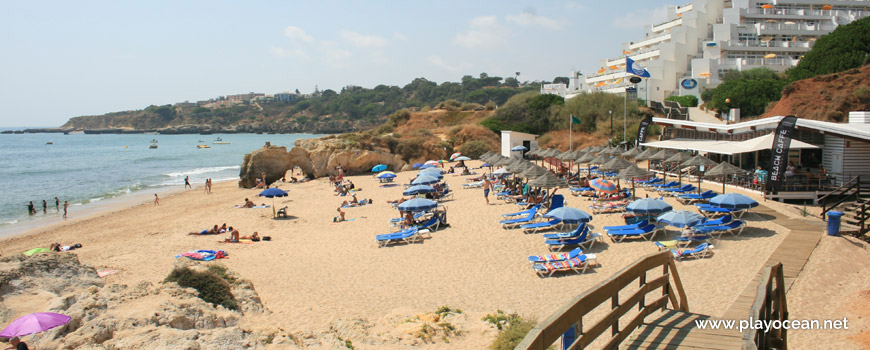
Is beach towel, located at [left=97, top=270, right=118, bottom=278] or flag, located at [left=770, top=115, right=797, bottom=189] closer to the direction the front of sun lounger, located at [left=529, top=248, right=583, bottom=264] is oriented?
the beach towel

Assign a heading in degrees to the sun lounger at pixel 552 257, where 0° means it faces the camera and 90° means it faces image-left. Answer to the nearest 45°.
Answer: approximately 90°

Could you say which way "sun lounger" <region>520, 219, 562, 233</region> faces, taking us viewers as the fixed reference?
facing to the left of the viewer

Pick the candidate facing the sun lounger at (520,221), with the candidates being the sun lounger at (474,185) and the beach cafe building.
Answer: the beach cafe building

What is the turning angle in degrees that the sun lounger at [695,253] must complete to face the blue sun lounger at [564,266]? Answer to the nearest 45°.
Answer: approximately 45° to its left

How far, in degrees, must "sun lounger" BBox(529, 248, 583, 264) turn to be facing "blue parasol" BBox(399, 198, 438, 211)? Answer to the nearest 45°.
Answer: approximately 45° to its right

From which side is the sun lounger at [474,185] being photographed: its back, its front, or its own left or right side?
left

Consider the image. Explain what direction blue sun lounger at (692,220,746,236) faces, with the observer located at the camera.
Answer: facing to the left of the viewer

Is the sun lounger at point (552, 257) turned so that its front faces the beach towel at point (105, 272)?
yes

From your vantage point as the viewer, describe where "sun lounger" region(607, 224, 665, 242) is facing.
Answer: facing to the left of the viewer

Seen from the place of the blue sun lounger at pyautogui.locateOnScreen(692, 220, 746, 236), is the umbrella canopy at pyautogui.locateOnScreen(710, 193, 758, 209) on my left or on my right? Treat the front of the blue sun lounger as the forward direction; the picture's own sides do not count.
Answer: on my right
